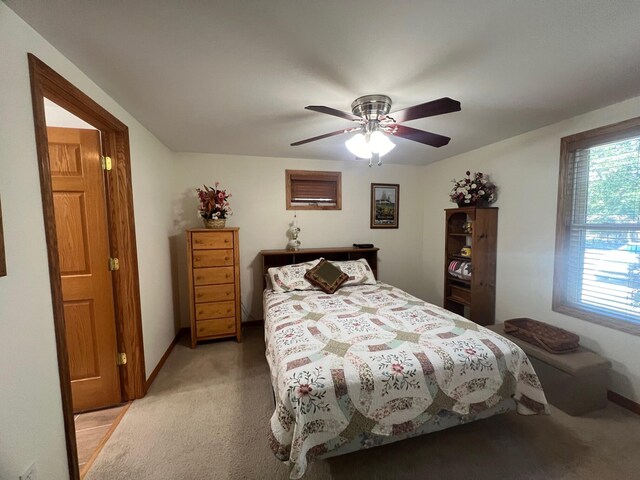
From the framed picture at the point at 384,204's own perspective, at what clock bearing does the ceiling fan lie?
The ceiling fan is roughly at 12 o'clock from the framed picture.

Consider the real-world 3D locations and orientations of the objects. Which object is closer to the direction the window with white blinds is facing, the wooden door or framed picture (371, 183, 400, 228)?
the wooden door

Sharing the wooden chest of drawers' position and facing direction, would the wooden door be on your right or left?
on your right

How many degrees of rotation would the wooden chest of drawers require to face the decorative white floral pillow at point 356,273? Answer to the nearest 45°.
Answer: approximately 90° to its left

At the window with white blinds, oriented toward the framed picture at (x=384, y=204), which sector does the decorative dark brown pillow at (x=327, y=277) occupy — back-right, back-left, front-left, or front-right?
front-left

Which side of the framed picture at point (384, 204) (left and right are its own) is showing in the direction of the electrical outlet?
front

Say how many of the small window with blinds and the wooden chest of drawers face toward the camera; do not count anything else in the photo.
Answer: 2

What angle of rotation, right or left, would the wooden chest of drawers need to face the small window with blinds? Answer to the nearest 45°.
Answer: approximately 90° to its left

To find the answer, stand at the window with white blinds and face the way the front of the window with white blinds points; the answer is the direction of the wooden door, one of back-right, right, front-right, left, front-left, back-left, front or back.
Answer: front

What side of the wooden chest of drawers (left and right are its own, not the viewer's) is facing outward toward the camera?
front

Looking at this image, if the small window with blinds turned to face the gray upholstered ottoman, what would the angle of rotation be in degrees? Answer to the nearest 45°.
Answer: approximately 45° to its left

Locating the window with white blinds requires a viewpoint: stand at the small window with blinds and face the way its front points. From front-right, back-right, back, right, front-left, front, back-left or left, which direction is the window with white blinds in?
front-left

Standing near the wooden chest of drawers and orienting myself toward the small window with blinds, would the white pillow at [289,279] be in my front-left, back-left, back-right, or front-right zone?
front-right

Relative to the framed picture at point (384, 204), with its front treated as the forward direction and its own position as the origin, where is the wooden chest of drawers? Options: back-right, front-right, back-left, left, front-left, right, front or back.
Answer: front-right

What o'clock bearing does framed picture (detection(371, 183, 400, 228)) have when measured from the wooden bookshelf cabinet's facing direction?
The framed picture is roughly at 2 o'clock from the wooden bookshelf cabinet.

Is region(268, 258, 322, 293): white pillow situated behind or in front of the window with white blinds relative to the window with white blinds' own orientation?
in front

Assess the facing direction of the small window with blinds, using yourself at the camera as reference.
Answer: facing the viewer
